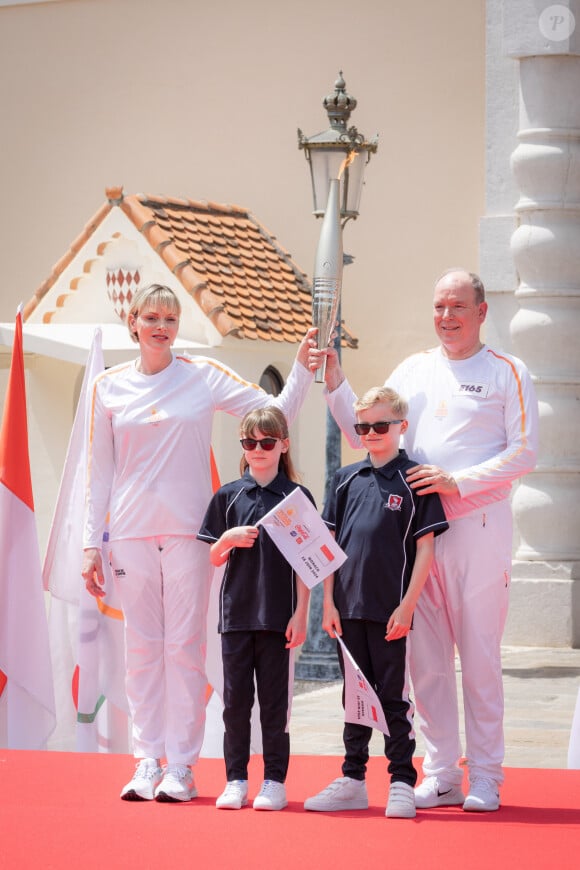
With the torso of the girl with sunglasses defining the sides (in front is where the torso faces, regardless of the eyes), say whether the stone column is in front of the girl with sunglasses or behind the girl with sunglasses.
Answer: behind

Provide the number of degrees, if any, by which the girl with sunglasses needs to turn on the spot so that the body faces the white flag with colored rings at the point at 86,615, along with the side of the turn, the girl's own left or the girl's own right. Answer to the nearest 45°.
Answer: approximately 135° to the girl's own right

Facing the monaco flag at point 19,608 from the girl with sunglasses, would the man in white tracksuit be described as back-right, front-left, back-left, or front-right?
back-right

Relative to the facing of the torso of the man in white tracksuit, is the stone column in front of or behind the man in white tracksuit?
behind

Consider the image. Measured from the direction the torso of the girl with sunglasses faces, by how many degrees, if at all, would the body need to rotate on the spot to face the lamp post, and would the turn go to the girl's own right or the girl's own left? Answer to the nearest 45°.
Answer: approximately 180°

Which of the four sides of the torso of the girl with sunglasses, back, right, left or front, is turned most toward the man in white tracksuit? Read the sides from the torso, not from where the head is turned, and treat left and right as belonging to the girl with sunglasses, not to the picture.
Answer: left

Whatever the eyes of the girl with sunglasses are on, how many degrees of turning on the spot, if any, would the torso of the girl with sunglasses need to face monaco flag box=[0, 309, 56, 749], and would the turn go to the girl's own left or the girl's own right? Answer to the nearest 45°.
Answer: approximately 135° to the girl's own right

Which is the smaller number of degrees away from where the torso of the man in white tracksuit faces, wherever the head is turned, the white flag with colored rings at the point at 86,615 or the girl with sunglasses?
the girl with sunglasses

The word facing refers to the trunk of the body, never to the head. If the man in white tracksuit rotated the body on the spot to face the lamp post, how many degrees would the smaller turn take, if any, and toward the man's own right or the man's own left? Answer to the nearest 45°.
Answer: approximately 135° to the man's own right

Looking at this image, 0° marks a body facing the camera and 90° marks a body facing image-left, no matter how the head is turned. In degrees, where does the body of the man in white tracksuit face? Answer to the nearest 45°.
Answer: approximately 45°
